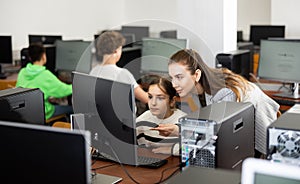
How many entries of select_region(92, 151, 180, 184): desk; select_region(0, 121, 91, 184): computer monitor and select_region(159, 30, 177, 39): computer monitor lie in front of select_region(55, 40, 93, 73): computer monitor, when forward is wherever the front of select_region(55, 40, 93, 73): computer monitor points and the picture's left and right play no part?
2

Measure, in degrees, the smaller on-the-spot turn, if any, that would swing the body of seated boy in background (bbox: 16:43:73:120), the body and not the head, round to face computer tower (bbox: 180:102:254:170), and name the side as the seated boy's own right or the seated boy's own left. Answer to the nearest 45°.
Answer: approximately 135° to the seated boy's own right

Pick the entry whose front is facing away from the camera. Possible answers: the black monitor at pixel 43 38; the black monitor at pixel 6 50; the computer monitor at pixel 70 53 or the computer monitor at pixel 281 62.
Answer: the black monitor at pixel 43 38

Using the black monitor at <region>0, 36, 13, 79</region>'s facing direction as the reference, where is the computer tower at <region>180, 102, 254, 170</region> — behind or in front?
in front

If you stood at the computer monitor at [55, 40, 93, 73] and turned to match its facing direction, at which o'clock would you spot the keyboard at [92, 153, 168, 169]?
The keyboard is roughly at 12 o'clock from the computer monitor.

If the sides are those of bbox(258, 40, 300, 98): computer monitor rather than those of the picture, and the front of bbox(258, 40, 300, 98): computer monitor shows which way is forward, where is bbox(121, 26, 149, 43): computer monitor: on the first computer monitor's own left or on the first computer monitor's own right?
on the first computer monitor's own right

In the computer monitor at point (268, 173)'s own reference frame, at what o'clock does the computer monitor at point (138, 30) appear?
the computer monitor at point (138, 30) is roughly at 4 o'clock from the computer monitor at point (268, 173).

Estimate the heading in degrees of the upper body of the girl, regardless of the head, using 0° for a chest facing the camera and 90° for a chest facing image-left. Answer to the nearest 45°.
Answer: approximately 45°
